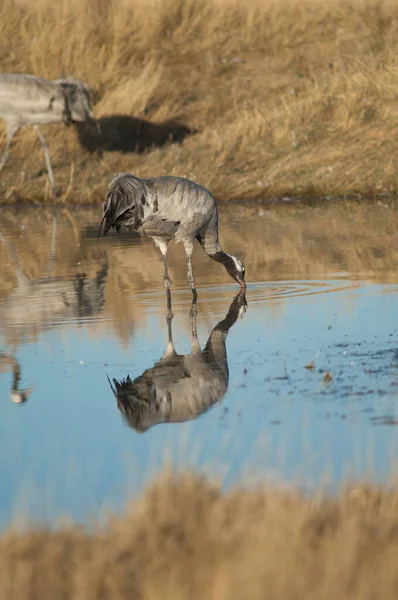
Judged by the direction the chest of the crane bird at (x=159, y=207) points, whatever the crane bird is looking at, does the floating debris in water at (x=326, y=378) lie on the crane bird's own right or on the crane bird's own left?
on the crane bird's own right

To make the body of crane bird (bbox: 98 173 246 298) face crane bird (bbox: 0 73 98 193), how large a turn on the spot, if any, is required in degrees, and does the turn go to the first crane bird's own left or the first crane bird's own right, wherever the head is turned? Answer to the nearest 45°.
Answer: approximately 90° to the first crane bird's own left

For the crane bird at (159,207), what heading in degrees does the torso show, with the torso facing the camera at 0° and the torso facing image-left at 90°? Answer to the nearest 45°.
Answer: approximately 270°
